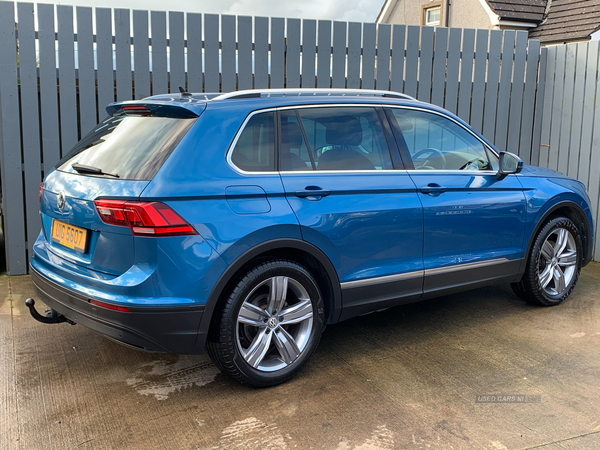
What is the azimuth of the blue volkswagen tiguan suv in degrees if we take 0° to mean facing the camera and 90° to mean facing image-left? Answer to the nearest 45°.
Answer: approximately 225°

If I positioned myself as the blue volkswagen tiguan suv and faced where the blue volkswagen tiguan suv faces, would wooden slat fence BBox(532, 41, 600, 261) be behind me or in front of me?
in front
